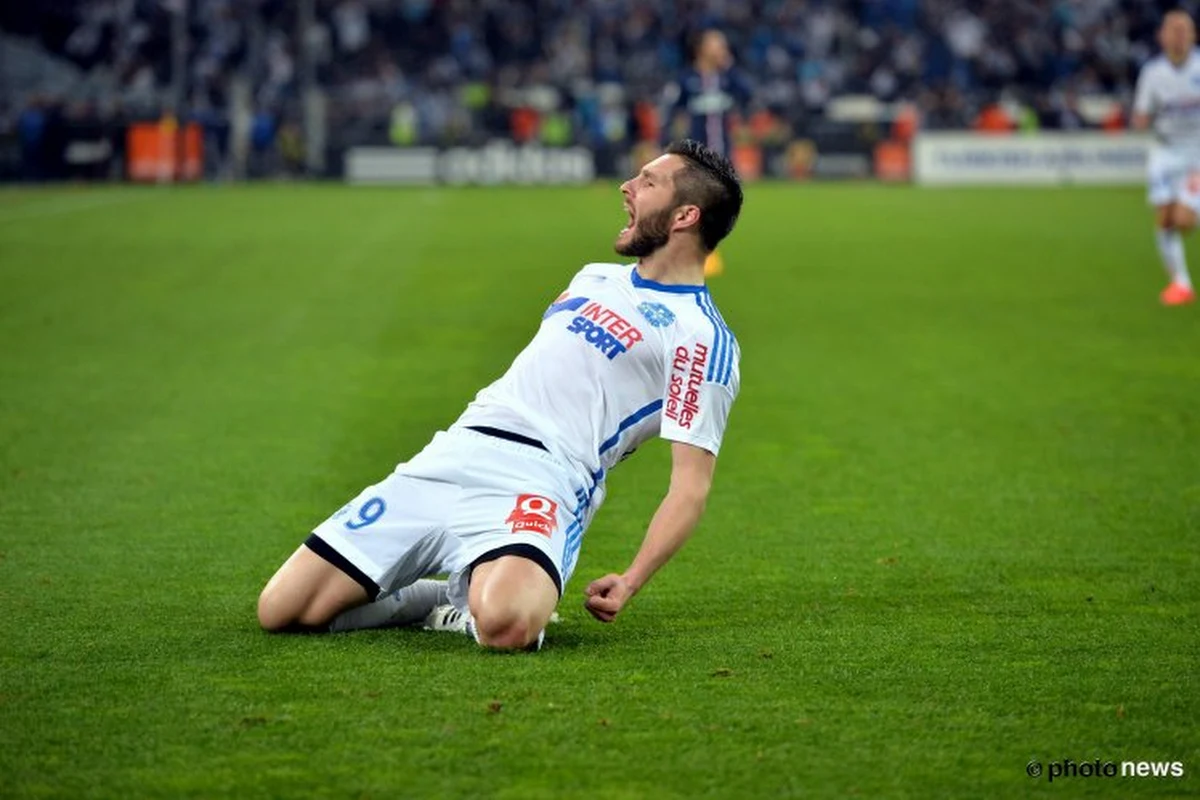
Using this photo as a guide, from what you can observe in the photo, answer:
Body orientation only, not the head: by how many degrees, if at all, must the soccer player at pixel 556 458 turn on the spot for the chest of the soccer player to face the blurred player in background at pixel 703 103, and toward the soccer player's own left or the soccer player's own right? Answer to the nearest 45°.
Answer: approximately 135° to the soccer player's own right

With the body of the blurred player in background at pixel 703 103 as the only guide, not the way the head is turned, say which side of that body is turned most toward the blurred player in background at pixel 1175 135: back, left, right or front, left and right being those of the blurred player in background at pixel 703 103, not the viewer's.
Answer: left

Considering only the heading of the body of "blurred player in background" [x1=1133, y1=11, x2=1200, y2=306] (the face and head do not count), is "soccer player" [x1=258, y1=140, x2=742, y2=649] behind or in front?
in front

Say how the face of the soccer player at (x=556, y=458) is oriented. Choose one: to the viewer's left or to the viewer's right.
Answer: to the viewer's left

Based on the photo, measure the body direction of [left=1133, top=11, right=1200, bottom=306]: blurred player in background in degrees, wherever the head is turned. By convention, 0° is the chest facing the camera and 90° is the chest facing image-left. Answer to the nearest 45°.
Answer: approximately 0°

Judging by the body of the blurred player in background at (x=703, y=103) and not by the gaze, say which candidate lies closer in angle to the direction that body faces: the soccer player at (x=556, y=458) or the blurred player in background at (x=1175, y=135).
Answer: the soccer player

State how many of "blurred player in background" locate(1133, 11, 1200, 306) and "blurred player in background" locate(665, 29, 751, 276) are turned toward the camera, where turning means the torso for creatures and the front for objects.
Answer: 2

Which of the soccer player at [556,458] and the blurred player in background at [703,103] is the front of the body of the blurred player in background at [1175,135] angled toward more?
the soccer player

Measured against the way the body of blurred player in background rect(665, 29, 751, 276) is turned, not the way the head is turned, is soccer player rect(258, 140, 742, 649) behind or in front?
in front

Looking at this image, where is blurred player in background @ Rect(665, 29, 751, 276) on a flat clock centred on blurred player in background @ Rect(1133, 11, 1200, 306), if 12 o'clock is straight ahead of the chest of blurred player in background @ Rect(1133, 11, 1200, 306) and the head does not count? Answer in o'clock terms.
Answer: blurred player in background @ Rect(665, 29, 751, 276) is roughly at 3 o'clock from blurred player in background @ Rect(1133, 11, 1200, 306).
